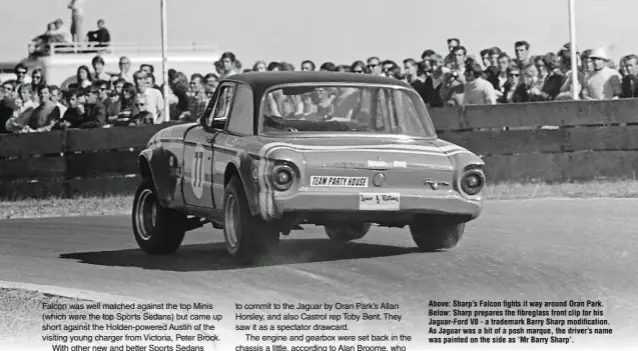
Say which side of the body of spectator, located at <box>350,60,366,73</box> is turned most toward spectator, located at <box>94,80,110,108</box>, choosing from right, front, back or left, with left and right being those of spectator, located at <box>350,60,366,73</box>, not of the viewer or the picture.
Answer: right

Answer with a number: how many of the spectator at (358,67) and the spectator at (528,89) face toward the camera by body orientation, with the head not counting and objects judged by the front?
2

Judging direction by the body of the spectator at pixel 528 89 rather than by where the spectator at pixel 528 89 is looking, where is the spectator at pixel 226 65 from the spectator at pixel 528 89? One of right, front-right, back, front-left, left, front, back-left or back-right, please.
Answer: right

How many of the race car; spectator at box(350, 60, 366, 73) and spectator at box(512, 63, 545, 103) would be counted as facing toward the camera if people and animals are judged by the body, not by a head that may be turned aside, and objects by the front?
2

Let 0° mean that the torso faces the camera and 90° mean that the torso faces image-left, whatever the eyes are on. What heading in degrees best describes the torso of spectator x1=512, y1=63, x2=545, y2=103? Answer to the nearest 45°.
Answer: approximately 0°

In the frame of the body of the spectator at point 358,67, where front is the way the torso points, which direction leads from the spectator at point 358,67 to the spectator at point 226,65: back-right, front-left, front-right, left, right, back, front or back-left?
right

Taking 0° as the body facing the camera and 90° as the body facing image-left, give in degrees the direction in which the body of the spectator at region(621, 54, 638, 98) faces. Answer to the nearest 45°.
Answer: approximately 45°

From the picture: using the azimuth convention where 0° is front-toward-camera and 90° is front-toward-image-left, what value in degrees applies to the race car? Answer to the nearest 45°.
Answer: approximately 135°
